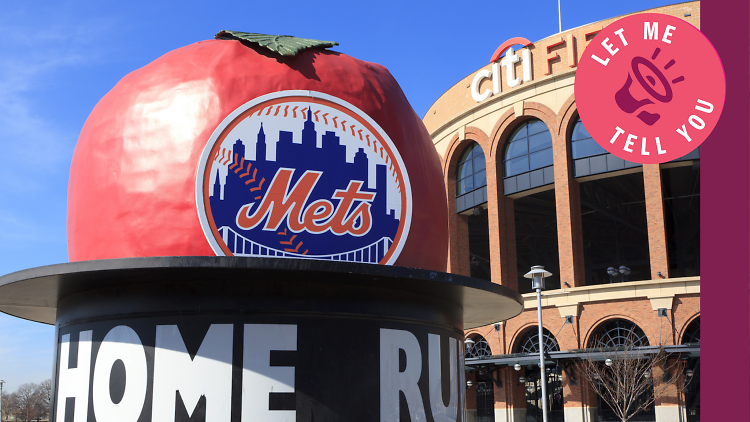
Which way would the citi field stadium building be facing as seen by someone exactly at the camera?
facing the viewer and to the left of the viewer

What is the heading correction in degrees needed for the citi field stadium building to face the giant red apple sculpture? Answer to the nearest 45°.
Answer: approximately 45° to its left
